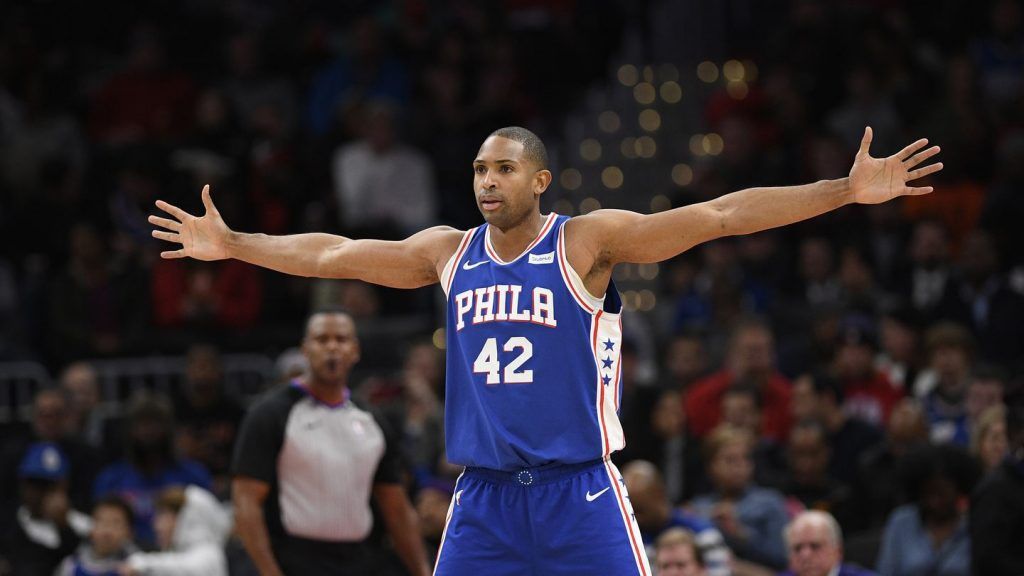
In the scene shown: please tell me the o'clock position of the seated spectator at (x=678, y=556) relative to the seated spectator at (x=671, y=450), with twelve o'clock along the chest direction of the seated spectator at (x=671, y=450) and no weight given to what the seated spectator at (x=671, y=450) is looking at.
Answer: the seated spectator at (x=678, y=556) is roughly at 12 o'clock from the seated spectator at (x=671, y=450).

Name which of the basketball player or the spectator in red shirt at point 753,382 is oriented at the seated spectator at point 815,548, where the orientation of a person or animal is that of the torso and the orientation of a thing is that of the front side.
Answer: the spectator in red shirt

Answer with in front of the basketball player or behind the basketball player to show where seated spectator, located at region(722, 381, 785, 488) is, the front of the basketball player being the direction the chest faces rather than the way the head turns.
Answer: behind

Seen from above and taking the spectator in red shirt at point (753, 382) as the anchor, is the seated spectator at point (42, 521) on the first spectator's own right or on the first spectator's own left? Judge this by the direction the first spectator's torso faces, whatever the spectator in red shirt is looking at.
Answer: on the first spectator's own right

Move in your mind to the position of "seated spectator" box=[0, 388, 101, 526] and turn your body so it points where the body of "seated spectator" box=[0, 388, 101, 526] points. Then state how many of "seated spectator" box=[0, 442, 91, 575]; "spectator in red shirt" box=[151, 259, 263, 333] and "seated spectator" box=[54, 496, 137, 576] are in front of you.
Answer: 2

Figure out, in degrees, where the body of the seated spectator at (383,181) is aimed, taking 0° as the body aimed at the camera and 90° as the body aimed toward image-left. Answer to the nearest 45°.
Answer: approximately 0°

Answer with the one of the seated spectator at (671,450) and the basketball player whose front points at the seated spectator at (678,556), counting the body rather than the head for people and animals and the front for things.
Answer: the seated spectator at (671,450)
